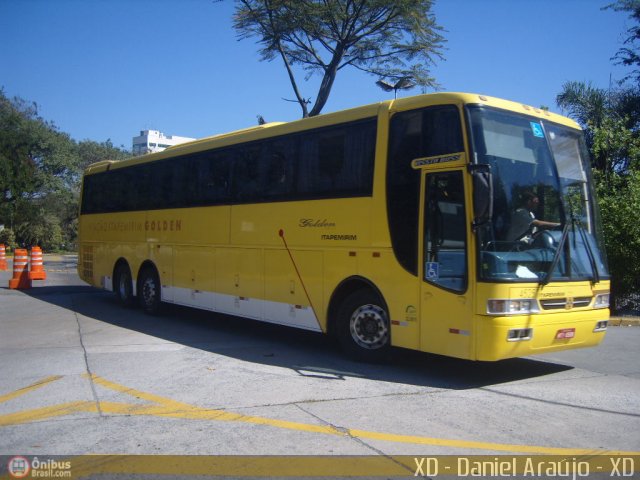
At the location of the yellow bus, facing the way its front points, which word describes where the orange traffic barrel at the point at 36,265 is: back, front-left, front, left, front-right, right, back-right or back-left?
back

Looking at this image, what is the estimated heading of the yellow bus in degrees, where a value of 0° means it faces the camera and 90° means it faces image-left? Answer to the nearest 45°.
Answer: approximately 315°

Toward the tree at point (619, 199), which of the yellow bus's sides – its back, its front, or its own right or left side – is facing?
left

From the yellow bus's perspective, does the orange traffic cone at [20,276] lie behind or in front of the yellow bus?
behind
